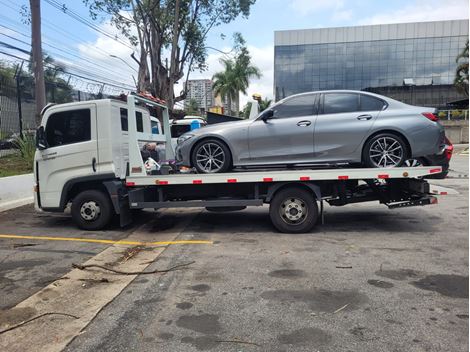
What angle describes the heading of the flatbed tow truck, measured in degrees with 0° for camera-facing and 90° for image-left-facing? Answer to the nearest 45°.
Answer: approximately 90°

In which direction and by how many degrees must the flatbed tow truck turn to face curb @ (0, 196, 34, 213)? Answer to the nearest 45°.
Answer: approximately 45° to its right

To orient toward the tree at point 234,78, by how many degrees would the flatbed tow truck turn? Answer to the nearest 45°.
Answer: approximately 90° to its right

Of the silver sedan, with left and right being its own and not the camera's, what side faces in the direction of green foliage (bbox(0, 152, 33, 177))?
front

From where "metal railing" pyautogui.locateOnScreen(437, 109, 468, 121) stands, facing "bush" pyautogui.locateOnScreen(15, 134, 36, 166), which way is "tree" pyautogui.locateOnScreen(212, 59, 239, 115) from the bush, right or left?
right

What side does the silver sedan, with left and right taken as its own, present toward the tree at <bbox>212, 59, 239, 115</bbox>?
right

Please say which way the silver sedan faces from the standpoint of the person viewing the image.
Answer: facing to the left of the viewer

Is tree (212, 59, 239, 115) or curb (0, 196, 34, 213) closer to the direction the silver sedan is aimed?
the curb

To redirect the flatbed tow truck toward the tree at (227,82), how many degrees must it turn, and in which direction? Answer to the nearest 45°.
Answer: approximately 90° to its right

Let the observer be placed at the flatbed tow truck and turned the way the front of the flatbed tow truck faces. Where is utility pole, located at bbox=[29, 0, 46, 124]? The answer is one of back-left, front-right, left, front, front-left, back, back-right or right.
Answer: front-right
